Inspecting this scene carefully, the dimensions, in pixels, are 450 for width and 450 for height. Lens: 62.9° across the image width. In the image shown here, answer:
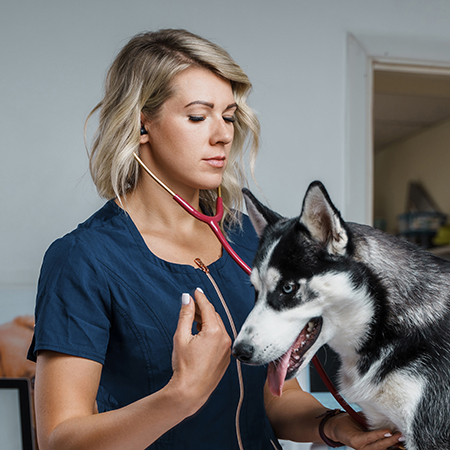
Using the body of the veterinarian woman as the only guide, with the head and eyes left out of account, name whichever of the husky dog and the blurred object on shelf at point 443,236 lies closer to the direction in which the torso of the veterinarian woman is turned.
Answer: the husky dog

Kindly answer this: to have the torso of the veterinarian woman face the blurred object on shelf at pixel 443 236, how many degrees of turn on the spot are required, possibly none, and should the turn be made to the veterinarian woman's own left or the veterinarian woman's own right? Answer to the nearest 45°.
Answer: approximately 90° to the veterinarian woman's own left

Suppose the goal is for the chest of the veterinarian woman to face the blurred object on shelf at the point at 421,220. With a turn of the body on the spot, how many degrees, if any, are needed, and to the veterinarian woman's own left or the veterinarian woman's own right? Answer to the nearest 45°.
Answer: approximately 90° to the veterinarian woman's own left

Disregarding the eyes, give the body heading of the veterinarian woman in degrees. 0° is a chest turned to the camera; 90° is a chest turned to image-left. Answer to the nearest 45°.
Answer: approximately 315°

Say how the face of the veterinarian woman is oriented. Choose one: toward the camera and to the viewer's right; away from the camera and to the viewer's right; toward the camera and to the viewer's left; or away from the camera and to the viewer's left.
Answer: toward the camera and to the viewer's right
